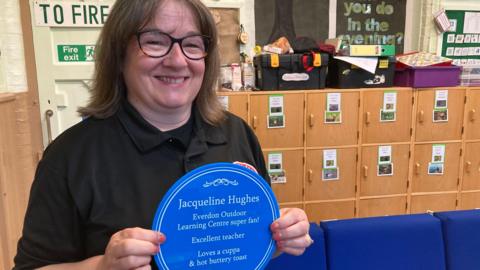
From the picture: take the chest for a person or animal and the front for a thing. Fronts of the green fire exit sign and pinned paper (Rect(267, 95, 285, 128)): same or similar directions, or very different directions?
same or similar directions

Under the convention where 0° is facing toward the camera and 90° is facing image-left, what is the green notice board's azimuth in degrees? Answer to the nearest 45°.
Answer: approximately 0°

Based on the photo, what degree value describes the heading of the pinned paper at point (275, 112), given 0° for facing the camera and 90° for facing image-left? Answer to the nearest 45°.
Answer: approximately 0°

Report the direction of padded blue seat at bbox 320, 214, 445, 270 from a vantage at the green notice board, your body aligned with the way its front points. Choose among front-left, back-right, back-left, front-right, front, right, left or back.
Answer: front

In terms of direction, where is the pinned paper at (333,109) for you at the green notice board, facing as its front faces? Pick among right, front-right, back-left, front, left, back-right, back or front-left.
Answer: front-right

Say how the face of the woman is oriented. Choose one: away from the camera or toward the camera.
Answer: toward the camera

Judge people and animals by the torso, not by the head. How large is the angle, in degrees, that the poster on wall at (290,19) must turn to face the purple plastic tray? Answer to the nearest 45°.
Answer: approximately 90° to its left

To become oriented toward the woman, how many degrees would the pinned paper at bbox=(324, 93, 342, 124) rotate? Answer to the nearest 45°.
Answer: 0° — it already faces them

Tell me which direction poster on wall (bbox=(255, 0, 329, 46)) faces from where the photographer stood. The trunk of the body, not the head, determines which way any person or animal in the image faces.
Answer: facing the viewer

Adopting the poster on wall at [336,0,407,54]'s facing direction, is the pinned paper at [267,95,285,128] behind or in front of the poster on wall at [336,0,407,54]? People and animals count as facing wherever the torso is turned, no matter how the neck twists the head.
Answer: in front

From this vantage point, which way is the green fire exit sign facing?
toward the camera

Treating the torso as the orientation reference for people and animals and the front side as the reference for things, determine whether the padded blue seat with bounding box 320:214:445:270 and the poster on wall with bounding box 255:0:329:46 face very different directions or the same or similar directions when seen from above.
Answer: same or similar directions

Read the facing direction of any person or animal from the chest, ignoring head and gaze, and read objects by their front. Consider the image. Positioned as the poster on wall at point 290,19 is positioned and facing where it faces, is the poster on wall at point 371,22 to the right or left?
on its left

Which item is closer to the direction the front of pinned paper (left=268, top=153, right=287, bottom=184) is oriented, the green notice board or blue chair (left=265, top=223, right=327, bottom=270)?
the blue chair

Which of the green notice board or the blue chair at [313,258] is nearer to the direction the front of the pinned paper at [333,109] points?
the blue chair

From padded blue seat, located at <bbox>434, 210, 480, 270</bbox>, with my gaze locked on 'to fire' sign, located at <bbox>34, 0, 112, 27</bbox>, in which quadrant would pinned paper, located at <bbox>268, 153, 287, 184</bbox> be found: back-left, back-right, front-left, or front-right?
front-right
